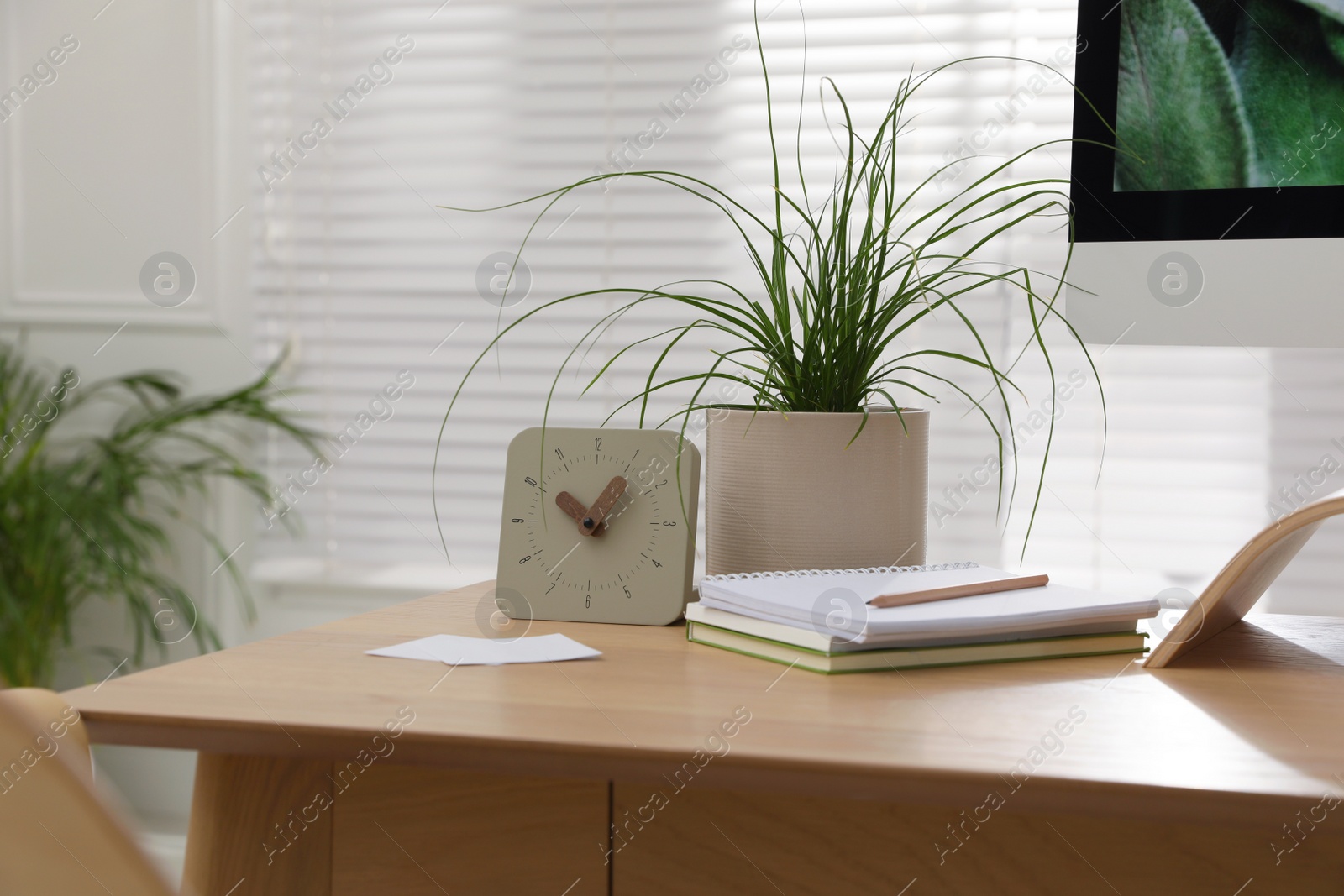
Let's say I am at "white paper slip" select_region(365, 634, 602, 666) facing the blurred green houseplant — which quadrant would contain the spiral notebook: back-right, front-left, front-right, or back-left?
back-right

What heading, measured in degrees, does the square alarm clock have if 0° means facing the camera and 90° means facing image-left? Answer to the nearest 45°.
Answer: approximately 0°
